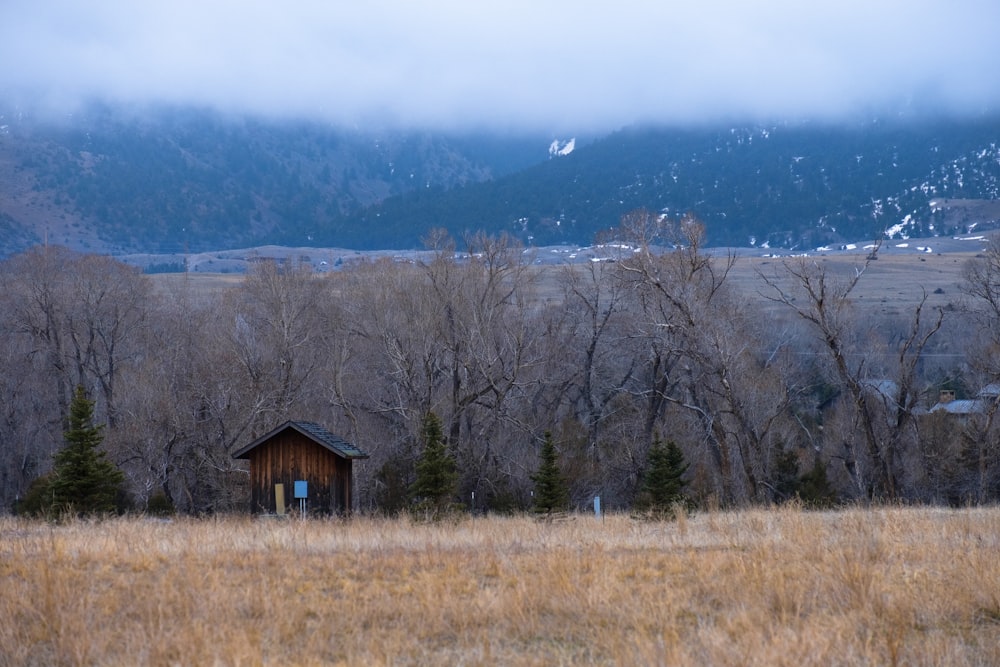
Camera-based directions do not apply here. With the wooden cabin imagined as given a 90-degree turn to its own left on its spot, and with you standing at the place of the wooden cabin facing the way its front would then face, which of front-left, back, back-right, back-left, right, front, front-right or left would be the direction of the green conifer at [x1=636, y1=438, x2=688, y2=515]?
front

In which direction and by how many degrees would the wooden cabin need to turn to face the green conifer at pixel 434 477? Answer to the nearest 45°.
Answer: approximately 90° to its left

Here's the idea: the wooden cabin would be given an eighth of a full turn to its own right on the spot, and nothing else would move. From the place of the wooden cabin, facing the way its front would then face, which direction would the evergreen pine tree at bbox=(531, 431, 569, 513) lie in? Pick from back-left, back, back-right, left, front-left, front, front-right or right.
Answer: back-left

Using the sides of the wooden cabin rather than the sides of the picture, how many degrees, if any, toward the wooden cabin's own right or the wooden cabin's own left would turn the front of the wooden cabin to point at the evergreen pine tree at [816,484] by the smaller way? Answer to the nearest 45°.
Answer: approximately 90° to the wooden cabin's own left

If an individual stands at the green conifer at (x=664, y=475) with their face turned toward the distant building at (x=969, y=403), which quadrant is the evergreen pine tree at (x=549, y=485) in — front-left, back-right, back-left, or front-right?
back-left

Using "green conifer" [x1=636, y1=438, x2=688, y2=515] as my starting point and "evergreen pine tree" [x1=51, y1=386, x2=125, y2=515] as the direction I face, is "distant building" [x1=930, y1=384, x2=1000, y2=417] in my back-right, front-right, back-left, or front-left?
back-right

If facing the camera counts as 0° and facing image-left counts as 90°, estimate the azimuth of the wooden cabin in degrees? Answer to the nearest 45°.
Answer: approximately 0°
